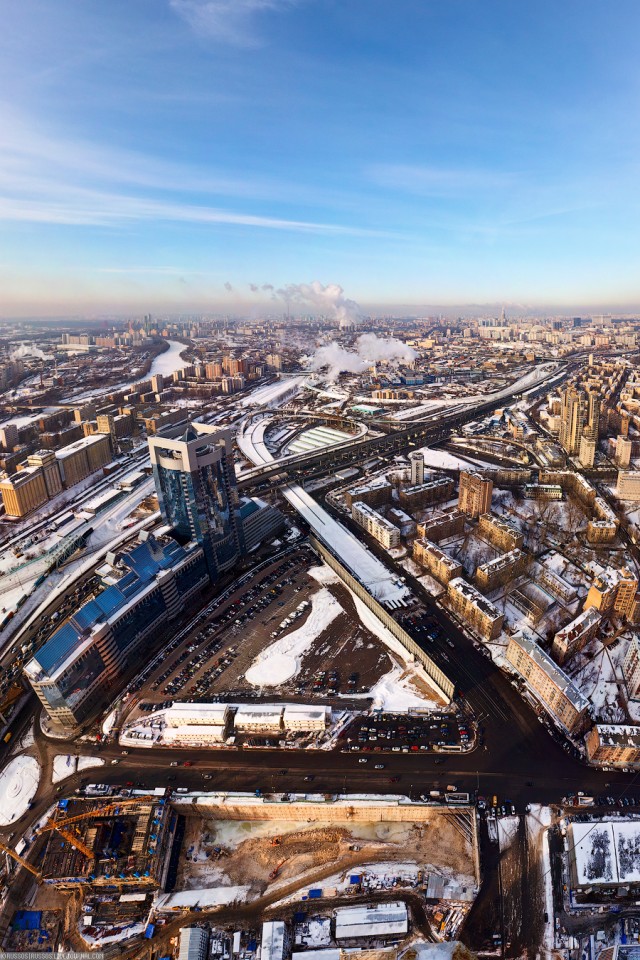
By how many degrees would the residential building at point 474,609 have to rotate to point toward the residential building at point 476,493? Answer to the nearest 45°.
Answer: approximately 135° to its right

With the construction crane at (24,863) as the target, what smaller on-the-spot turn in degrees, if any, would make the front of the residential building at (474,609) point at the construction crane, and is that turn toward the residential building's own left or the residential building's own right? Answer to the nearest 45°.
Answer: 0° — it already faces it

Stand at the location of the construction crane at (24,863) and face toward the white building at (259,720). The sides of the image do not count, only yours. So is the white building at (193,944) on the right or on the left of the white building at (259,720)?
right

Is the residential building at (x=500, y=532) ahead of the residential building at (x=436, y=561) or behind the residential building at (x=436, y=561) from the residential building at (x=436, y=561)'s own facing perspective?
behind

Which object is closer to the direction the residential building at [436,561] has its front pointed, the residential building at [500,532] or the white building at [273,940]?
the white building

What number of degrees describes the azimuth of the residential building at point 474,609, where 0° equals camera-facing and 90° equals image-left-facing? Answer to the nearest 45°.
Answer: approximately 45°

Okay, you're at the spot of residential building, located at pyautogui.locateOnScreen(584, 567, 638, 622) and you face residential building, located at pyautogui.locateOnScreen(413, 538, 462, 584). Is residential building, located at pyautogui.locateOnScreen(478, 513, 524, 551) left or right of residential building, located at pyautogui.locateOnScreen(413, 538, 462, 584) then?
right
